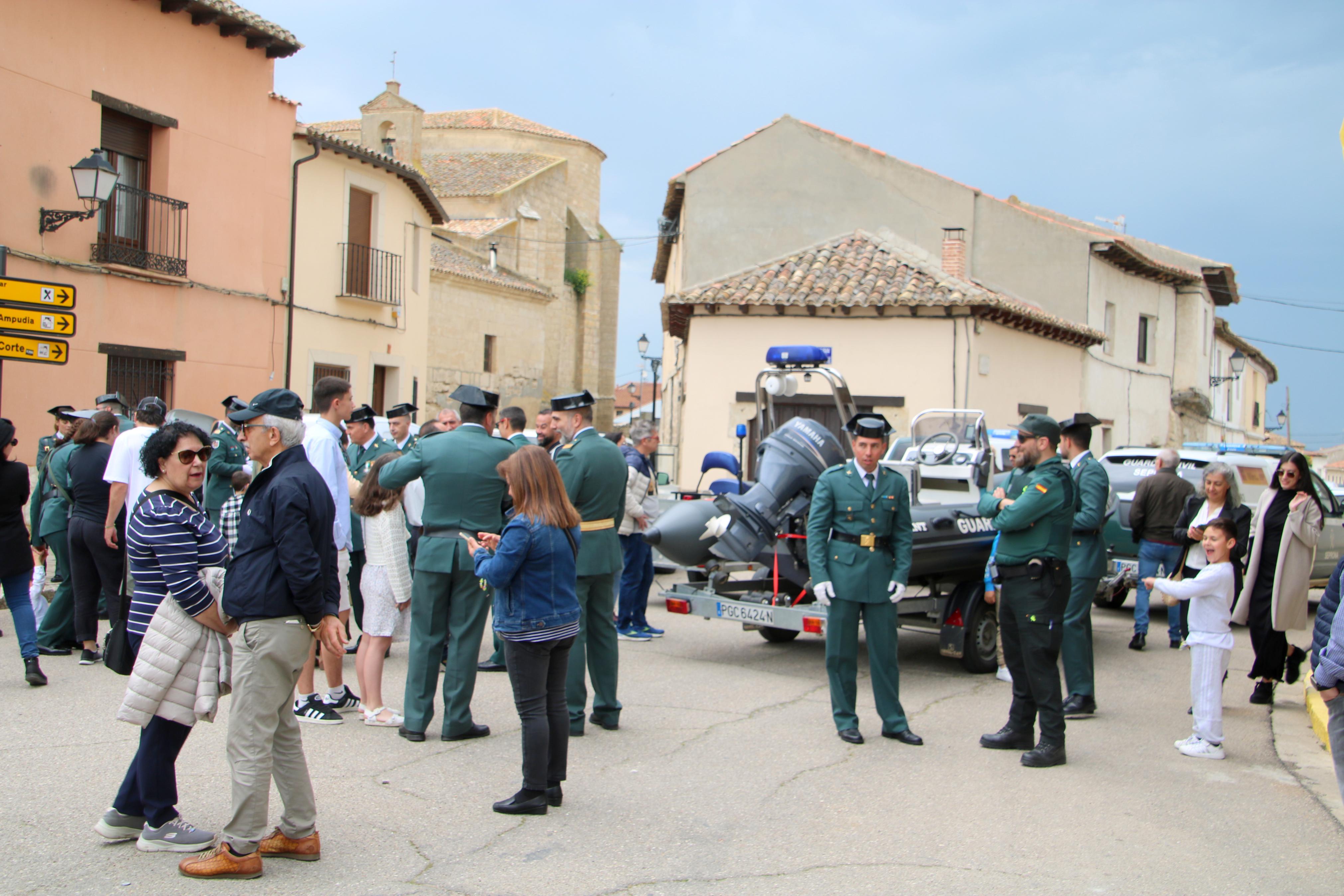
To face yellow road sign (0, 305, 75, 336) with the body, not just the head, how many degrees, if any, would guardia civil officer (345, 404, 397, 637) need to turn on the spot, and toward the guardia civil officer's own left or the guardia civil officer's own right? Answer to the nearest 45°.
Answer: approximately 90° to the guardia civil officer's own right

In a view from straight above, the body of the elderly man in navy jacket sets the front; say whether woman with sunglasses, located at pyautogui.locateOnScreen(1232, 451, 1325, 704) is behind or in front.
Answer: behind

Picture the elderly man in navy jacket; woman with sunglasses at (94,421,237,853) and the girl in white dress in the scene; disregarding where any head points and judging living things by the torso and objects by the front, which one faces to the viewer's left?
the elderly man in navy jacket

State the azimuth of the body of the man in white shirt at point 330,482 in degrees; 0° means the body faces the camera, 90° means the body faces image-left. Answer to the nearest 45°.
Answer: approximately 270°

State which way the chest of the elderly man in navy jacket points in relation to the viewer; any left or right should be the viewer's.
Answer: facing to the left of the viewer

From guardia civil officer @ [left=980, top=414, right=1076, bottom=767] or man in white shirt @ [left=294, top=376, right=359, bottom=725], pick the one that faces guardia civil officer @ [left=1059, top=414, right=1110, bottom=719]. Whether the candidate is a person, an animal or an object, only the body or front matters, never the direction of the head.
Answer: the man in white shirt

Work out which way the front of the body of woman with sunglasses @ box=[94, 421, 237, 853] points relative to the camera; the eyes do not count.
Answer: to the viewer's right

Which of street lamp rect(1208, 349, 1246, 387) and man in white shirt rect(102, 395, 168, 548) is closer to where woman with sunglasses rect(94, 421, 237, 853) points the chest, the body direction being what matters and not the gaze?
the street lamp

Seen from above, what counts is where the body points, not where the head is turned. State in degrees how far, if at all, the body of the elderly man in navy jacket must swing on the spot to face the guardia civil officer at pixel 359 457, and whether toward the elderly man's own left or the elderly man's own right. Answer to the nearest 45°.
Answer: approximately 90° to the elderly man's own right
